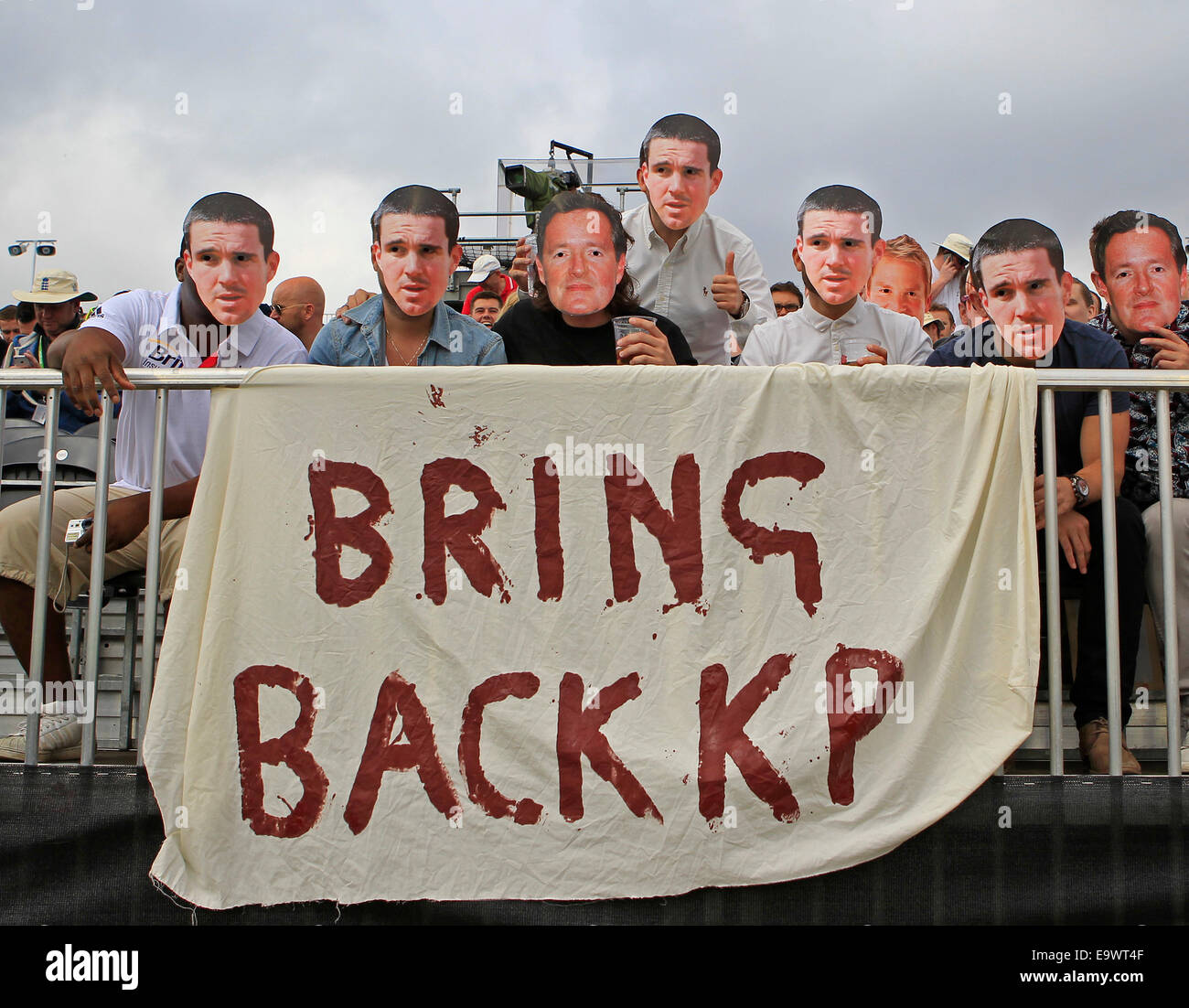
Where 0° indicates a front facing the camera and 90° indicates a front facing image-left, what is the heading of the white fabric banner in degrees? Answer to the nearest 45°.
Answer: approximately 0°
